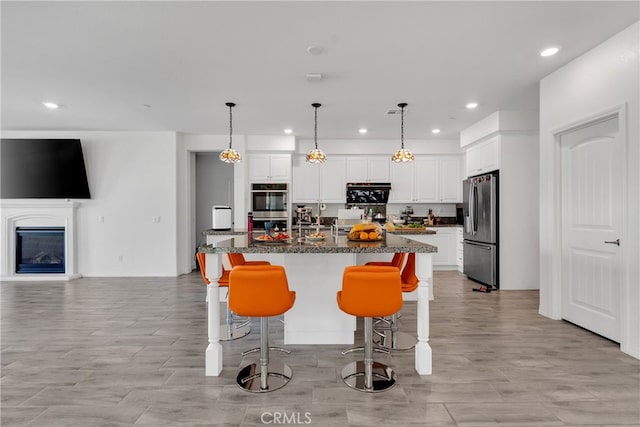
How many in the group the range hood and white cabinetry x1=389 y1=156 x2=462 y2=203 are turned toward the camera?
2

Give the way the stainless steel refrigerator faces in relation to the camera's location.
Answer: facing the viewer and to the left of the viewer

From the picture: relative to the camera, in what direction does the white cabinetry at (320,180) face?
facing the viewer

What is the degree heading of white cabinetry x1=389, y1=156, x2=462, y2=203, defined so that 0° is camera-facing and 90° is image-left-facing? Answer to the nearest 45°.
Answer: approximately 0°

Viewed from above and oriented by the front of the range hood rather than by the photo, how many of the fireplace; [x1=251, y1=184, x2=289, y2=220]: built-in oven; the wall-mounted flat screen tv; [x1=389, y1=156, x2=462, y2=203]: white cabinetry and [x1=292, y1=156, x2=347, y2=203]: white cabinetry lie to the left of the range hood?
1

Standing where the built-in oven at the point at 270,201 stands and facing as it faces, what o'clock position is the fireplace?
The fireplace is roughly at 3 o'clock from the built-in oven.

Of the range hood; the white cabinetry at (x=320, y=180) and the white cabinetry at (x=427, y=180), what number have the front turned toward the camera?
3

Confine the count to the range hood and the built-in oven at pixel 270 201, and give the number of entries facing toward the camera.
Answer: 2

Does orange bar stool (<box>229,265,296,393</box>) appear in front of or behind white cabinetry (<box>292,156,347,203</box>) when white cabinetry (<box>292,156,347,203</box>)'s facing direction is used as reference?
in front

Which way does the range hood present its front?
toward the camera

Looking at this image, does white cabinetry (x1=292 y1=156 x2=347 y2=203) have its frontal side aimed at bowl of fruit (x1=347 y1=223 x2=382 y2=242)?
yes

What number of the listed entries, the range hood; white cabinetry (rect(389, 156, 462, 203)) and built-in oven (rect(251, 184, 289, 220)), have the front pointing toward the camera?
3

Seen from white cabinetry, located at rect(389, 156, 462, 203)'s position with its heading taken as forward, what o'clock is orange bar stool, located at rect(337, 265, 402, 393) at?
The orange bar stool is roughly at 12 o'clock from the white cabinetry.
